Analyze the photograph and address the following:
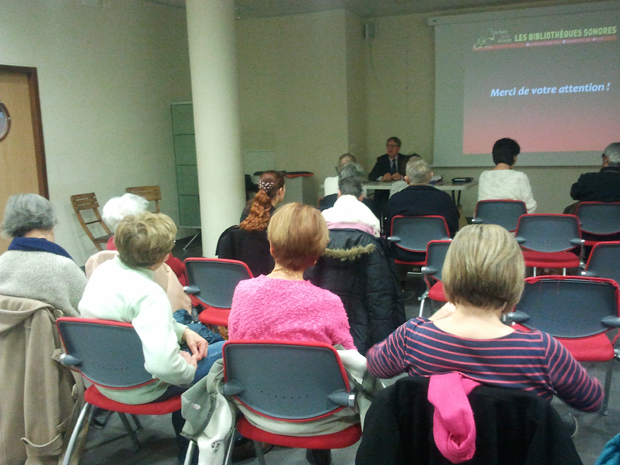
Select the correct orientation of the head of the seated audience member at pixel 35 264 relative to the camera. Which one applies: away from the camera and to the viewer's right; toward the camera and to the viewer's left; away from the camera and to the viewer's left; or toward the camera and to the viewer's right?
away from the camera and to the viewer's right

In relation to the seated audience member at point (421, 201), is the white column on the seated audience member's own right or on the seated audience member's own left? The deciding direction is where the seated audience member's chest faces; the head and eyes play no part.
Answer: on the seated audience member's own left

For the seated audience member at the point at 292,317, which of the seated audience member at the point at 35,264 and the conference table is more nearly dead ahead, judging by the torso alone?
the conference table

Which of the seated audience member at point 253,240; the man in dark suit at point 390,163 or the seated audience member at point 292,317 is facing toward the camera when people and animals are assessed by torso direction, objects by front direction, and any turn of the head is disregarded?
the man in dark suit

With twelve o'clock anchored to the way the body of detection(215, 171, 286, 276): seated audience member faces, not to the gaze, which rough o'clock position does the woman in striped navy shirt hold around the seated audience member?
The woman in striped navy shirt is roughly at 4 o'clock from the seated audience member.

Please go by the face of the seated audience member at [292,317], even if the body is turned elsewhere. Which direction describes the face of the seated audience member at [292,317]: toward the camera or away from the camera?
away from the camera

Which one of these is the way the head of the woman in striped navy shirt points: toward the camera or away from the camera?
away from the camera

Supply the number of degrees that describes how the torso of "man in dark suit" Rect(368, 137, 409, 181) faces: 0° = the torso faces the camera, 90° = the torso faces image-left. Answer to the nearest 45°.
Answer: approximately 0°

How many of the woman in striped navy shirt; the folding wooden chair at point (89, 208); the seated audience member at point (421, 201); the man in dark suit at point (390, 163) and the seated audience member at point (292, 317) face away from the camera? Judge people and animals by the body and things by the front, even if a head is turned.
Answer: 3

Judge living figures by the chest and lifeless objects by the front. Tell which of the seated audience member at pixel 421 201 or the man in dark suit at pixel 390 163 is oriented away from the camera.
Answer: the seated audience member

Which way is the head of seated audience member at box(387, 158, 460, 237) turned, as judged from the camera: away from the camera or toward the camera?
away from the camera

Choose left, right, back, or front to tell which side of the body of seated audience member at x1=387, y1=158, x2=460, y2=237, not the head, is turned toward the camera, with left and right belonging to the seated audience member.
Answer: back

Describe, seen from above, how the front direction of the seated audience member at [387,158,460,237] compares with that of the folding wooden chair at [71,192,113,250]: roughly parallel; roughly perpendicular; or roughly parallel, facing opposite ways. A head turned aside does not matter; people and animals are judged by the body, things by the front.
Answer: roughly perpendicular

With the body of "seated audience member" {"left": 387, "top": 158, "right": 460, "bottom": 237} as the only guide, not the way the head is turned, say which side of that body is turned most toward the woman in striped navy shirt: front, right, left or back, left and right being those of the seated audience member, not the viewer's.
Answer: back

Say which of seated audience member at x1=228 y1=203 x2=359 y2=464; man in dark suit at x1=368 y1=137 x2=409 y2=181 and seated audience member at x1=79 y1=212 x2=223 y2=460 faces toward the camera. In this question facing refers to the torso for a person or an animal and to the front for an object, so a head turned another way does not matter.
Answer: the man in dark suit

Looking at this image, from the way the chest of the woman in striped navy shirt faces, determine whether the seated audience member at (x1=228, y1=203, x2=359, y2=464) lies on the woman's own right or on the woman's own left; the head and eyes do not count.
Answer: on the woman's own left

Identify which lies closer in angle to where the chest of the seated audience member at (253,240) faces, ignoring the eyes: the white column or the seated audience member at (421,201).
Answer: the seated audience member

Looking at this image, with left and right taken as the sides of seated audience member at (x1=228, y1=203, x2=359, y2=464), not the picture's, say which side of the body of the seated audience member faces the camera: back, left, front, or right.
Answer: back

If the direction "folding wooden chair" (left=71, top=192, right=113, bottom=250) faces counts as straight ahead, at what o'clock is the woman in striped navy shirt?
The woman in striped navy shirt is roughly at 1 o'clock from the folding wooden chair.

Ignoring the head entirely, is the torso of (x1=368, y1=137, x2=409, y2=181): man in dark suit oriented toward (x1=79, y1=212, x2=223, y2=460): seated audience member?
yes
